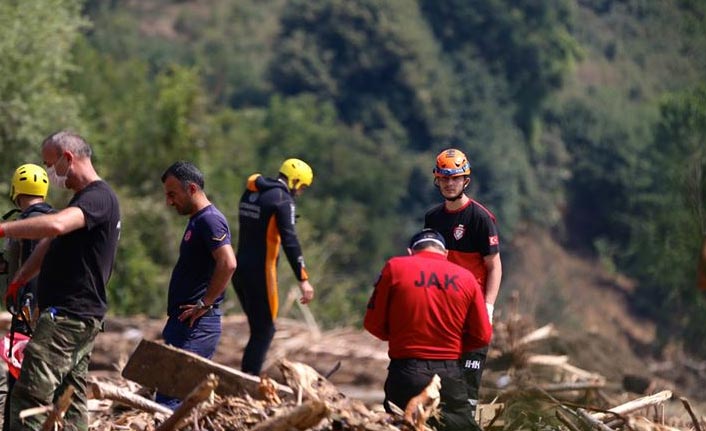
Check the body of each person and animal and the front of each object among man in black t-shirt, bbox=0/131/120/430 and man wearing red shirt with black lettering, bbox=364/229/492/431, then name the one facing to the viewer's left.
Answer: the man in black t-shirt

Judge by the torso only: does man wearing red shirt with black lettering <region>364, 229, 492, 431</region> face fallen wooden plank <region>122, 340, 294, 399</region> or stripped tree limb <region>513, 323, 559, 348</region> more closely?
the stripped tree limb

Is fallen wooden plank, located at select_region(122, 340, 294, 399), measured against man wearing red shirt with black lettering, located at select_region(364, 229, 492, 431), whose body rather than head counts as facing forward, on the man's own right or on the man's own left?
on the man's own left

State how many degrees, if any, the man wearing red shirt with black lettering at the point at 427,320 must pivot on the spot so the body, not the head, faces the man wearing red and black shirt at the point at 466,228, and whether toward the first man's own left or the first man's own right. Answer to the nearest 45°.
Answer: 0° — they already face them

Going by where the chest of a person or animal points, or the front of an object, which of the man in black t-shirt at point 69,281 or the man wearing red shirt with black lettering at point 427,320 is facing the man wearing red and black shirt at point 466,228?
the man wearing red shirt with black lettering at point 427,320

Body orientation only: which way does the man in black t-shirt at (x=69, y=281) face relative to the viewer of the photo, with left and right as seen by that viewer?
facing to the left of the viewer

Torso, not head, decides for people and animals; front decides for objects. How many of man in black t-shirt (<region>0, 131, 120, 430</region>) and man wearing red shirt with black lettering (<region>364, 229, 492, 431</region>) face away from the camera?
1

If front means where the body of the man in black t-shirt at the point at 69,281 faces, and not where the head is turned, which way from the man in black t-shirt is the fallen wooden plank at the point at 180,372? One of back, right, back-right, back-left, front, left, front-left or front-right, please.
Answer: back-right

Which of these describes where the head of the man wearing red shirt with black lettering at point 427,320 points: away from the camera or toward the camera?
away from the camera

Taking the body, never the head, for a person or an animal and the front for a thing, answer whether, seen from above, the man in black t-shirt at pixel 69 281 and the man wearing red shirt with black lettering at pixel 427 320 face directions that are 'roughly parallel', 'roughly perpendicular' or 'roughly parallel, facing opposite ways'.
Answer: roughly perpendicular

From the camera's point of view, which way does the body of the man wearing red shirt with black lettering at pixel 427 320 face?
away from the camera
